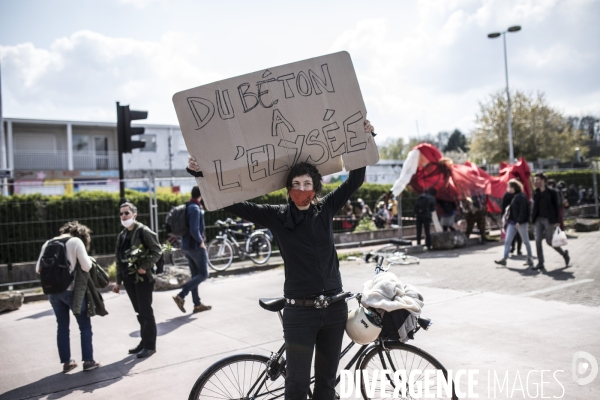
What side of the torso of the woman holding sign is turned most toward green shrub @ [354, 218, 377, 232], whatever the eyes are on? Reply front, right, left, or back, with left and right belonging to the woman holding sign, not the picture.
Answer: back

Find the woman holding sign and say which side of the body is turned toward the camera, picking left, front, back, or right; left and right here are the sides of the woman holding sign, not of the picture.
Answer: front

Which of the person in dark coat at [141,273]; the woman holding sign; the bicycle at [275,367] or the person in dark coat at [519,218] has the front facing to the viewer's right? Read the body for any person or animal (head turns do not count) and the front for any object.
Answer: the bicycle

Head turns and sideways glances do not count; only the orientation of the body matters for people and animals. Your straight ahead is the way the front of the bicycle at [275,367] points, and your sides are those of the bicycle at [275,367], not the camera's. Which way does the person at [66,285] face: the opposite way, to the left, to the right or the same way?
to the left

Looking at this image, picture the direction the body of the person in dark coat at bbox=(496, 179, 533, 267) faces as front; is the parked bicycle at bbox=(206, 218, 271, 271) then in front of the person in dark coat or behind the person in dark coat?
in front

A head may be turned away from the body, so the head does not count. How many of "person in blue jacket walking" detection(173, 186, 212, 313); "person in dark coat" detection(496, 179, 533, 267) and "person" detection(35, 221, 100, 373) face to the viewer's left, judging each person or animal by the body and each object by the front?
1

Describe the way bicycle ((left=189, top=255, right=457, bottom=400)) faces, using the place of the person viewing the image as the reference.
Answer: facing to the right of the viewer

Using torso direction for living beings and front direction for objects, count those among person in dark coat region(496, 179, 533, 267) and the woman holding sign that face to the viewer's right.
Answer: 0

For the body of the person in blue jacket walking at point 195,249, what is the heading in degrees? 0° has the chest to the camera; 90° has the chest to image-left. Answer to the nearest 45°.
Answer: approximately 270°

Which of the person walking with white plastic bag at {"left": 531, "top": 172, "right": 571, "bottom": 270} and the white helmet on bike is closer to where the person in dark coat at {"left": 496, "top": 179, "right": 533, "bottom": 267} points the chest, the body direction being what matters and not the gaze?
the white helmet on bike

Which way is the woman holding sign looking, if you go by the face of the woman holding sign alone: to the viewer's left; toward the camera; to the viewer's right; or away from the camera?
toward the camera

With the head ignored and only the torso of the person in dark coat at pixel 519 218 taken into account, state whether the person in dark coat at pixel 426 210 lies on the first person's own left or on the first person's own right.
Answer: on the first person's own right
